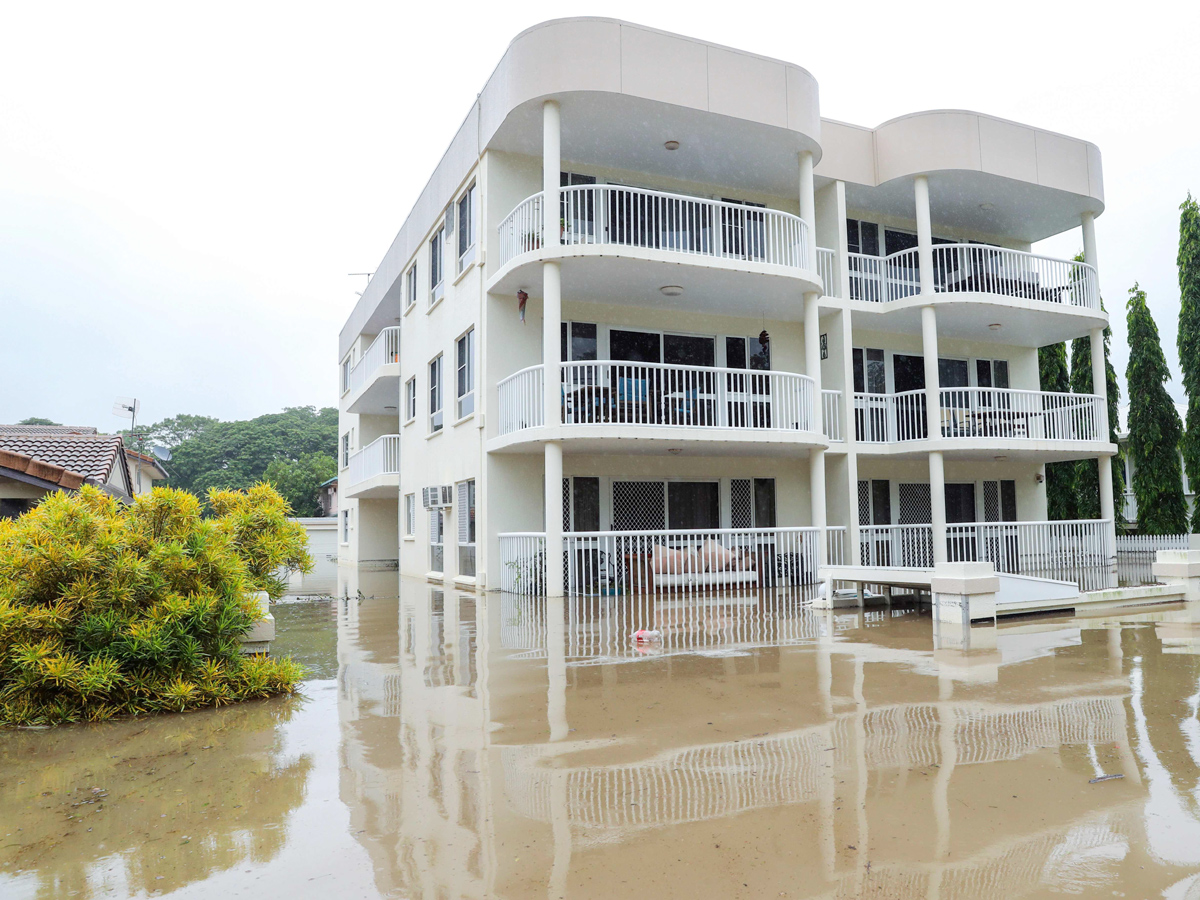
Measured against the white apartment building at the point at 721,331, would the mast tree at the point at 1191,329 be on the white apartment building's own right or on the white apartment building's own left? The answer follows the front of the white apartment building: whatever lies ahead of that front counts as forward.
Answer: on the white apartment building's own left

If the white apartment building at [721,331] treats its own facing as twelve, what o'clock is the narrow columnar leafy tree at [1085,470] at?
The narrow columnar leafy tree is roughly at 9 o'clock from the white apartment building.

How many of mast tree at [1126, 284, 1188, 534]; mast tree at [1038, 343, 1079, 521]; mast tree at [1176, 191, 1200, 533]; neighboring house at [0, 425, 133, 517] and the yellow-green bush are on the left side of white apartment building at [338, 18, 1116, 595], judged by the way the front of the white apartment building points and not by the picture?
3

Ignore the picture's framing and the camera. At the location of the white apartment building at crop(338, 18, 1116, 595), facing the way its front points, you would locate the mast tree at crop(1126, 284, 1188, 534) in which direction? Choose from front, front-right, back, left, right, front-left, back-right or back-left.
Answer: left

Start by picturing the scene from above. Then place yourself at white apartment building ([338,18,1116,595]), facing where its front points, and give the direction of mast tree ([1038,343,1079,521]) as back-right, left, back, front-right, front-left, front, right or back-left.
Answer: left

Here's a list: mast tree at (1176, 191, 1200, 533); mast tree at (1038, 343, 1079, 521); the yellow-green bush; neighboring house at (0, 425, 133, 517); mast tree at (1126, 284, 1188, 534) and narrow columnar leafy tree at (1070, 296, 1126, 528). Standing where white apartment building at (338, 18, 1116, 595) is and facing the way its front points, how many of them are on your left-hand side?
4

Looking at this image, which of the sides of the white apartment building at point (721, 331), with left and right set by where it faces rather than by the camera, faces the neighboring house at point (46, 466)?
right

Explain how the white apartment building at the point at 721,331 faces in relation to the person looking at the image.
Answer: facing the viewer and to the right of the viewer
